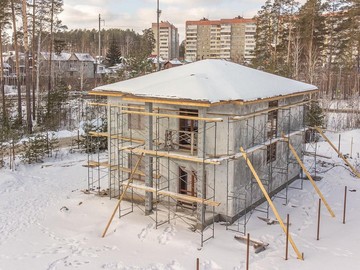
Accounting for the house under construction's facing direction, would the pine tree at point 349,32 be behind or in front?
behind

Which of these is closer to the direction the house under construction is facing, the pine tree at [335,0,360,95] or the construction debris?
the construction debris

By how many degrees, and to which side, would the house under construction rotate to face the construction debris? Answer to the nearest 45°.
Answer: approximately 90° to its left

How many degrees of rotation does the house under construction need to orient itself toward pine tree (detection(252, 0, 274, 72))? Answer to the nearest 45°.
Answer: approximately 135° to its right

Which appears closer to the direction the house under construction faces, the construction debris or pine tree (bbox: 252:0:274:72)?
the construction debris

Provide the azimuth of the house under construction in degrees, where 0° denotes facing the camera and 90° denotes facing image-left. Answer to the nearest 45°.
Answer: approximately 45°

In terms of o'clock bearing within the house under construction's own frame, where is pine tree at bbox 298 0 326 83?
The pine tree is roughly at 5 o'clock from the house under construction.

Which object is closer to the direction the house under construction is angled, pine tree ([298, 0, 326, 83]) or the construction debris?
the construction debris
